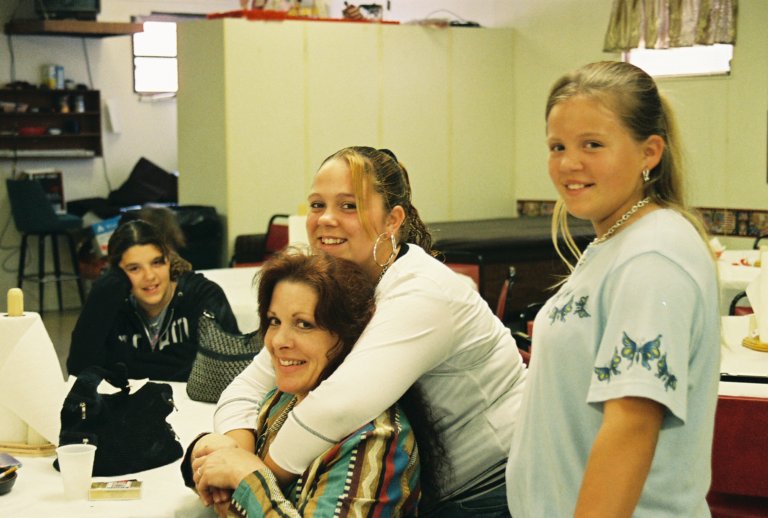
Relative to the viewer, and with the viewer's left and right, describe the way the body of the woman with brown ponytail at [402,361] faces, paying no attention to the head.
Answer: facing to the left of the viewer

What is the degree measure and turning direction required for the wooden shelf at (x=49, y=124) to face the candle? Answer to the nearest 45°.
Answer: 0° — it already faces it

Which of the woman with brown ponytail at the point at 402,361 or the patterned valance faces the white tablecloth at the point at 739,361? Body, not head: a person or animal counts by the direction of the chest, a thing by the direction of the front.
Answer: the patterned valance

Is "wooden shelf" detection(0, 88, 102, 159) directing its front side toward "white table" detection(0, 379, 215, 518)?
yes

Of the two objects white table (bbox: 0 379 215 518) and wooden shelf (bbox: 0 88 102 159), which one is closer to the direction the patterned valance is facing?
the white table

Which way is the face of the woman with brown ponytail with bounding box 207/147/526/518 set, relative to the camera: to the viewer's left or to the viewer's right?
to the viewer's left

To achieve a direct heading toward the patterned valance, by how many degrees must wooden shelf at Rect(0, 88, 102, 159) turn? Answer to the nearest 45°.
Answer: approximately 45° to its left

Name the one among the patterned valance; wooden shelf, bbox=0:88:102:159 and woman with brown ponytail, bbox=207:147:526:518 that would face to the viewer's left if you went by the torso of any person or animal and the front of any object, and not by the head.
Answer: the woman with brown ponytail

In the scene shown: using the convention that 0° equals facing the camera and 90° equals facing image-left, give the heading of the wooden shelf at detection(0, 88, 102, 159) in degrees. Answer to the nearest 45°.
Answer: approximately 0°

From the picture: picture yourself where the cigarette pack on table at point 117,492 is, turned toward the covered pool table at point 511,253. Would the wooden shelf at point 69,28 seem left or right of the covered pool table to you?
left
